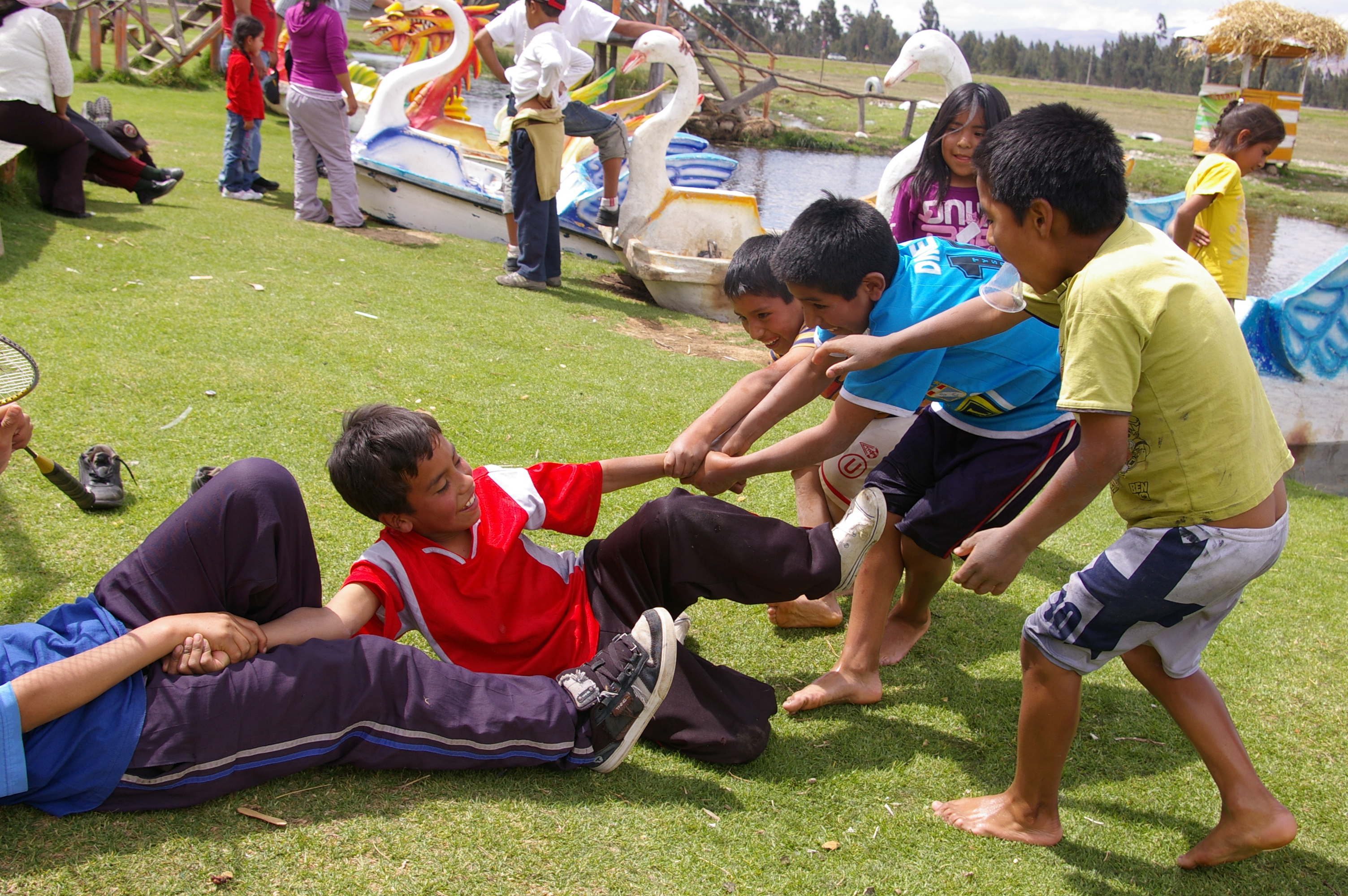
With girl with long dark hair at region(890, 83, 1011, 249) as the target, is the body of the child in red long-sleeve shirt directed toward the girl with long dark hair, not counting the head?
no

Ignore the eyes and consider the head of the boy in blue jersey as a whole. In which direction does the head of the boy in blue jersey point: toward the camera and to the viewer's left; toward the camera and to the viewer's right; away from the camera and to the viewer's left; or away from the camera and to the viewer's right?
toward the camera and to the viewer's left

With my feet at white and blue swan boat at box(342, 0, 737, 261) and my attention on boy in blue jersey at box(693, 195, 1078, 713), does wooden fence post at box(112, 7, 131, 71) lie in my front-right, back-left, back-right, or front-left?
back-right

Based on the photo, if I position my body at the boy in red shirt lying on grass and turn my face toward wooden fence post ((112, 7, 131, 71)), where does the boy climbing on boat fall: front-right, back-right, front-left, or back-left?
front-right

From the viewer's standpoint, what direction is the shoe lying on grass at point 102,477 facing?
toward the camera

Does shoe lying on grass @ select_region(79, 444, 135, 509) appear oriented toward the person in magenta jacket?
no

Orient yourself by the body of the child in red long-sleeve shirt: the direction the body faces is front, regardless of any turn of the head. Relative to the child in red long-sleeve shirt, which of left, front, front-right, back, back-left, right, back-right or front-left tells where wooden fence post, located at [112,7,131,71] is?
left

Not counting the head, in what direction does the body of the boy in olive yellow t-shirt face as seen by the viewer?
to the viewer's left

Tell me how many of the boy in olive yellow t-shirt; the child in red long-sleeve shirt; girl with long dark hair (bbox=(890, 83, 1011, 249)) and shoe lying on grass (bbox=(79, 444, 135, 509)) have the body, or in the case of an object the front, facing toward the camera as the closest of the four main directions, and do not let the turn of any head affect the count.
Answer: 2

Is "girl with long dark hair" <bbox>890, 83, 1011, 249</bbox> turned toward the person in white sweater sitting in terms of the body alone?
no

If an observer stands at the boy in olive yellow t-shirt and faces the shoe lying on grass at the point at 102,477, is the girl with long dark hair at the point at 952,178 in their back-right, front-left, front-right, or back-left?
front-right

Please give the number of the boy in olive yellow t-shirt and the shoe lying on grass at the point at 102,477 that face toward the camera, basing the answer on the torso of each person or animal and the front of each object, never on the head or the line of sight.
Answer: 1

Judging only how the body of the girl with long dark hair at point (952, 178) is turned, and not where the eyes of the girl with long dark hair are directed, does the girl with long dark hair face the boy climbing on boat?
no

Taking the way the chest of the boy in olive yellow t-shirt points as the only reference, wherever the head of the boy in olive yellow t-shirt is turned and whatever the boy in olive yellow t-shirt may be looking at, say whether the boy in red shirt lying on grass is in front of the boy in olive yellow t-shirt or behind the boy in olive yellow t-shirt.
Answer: in front

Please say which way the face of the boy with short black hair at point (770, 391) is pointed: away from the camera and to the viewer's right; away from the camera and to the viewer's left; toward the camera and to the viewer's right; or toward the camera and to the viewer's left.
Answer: toward the camera and to the viewer's left

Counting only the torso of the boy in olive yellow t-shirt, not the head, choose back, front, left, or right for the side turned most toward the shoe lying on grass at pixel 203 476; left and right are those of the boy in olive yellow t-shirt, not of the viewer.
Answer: front

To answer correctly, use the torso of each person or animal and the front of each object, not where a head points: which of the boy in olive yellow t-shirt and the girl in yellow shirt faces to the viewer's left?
the boy in olive yellow t-shirt
